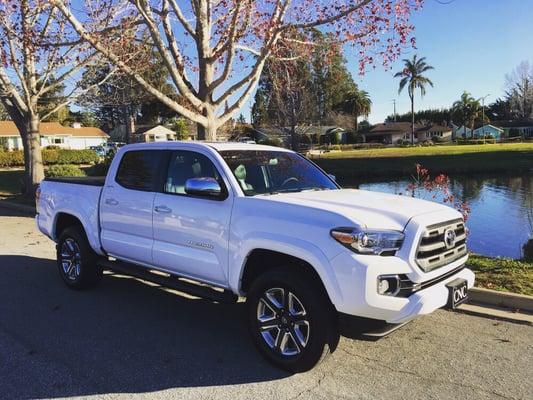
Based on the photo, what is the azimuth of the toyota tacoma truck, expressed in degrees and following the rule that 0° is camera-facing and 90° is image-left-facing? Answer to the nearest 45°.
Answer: approximately 315°

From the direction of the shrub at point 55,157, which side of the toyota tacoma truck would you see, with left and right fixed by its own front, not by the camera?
back

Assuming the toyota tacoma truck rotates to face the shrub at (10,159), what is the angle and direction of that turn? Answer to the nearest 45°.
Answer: approximately 180°

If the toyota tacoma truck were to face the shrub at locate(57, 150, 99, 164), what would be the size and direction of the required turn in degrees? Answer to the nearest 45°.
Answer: approximately 135° to its left

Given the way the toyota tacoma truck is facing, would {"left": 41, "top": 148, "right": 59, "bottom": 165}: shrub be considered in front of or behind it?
behind
